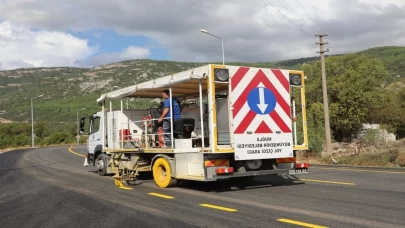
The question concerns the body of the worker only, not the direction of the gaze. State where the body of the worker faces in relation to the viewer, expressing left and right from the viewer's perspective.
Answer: facing to the left of the viewer

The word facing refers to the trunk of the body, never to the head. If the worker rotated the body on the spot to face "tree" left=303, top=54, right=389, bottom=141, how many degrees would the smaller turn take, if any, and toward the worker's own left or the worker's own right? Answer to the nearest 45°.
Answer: approximately 135° to the worker's own right

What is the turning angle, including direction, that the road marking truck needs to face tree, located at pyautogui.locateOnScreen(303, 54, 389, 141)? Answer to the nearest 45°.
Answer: approximately 90° to its right

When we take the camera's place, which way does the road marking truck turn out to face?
facing away from the viewer and to the left of the viewer
